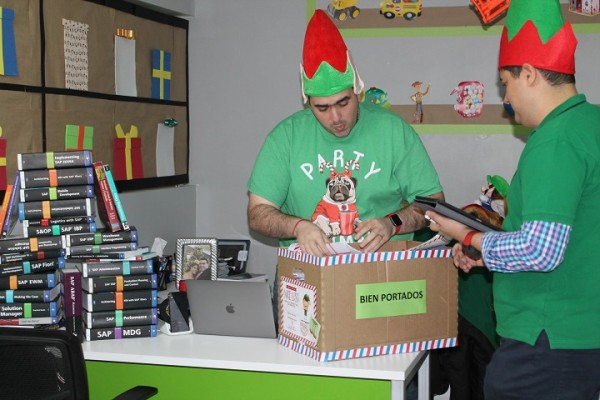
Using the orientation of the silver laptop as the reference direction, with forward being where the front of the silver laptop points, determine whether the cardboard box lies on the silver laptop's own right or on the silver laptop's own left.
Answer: on the silver laptop's own right

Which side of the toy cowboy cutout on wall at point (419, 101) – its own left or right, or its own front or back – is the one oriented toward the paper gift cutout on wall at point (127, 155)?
right

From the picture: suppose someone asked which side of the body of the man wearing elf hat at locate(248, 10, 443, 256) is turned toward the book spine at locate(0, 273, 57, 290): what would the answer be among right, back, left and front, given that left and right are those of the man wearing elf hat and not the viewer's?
right

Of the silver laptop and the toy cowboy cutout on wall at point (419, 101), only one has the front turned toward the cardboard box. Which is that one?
the toy cowboy cutout on wall

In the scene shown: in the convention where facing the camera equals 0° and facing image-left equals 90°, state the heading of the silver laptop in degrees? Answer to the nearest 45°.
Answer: approximately 180°

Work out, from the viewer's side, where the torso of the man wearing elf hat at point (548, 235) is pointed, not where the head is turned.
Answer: to the viewer's left

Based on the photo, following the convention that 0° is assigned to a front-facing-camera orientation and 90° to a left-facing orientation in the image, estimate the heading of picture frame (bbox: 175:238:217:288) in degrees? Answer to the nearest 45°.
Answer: approximately 0°

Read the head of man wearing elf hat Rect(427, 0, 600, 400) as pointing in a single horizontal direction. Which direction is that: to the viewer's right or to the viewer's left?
to the viewer's left

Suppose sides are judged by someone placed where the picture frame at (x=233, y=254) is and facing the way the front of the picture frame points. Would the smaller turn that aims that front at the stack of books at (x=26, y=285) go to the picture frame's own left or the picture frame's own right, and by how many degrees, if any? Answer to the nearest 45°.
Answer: approximately 45° to the picture frame's own right
